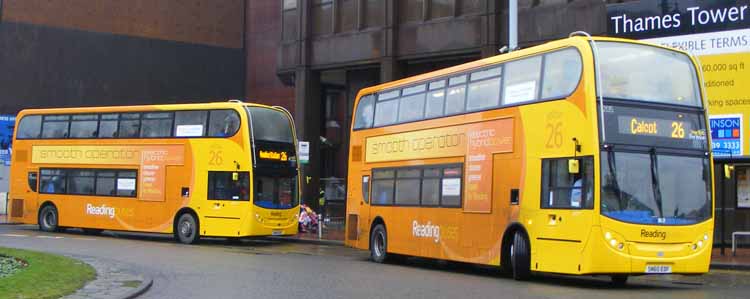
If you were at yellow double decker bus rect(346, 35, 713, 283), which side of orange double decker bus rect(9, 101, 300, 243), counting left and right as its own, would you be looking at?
front

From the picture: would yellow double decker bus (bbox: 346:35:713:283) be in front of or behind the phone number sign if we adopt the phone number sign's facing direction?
in front

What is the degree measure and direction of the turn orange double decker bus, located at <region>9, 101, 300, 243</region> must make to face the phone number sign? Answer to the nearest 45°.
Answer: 0° — it already faces it

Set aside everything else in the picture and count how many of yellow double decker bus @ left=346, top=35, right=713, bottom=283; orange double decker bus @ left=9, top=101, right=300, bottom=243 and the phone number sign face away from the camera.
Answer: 0

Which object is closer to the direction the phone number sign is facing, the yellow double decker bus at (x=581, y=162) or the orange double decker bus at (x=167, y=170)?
the yellow double decker bus

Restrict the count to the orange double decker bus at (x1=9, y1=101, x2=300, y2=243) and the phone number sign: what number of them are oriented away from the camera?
0

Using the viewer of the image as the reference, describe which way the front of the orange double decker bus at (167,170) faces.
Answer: facing the viewer and to the right of the viewer

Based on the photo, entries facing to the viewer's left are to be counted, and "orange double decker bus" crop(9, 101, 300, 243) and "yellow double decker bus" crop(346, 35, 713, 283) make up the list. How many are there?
0

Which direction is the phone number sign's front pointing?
toward the camera

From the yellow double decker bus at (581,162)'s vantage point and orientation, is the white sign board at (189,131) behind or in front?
behind

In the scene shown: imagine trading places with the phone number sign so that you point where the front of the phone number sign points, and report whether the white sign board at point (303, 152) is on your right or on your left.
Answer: on your right
